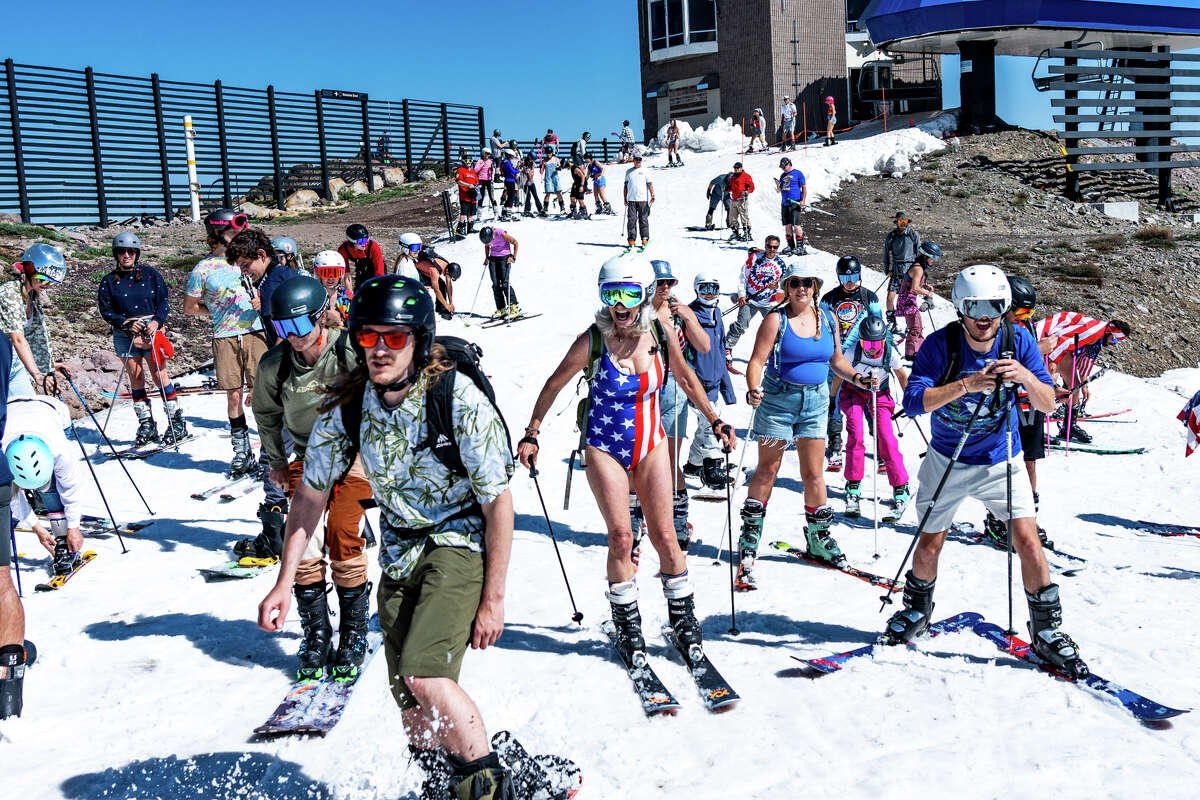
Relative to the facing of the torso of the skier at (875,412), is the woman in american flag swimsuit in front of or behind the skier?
in front

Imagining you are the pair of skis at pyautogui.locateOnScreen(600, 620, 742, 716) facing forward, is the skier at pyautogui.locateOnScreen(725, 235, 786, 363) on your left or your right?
on your left

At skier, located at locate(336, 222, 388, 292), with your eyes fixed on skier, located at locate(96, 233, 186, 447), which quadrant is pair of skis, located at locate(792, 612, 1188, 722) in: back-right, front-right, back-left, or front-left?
front-left

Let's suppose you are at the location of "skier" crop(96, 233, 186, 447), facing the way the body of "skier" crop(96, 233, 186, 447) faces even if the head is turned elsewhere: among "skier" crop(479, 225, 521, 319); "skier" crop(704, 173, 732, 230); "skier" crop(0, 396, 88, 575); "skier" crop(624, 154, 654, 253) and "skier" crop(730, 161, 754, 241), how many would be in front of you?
1

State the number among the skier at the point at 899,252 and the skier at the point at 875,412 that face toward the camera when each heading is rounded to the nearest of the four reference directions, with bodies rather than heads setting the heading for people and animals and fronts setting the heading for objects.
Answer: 2

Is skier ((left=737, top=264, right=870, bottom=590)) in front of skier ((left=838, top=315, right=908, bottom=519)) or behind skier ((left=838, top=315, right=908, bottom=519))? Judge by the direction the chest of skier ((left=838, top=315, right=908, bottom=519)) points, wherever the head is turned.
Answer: in front

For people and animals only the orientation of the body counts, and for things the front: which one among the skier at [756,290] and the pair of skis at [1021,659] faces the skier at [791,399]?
the skier at [756,290]

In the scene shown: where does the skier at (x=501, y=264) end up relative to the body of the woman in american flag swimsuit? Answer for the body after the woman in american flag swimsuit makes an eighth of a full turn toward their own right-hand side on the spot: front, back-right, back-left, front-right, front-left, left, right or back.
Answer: back-right

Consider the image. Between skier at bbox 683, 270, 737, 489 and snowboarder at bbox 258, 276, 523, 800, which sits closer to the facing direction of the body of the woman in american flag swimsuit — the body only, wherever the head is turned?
the snowboarder

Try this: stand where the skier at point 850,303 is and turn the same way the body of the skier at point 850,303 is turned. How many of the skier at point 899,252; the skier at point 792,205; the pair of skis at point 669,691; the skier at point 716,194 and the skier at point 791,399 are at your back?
3

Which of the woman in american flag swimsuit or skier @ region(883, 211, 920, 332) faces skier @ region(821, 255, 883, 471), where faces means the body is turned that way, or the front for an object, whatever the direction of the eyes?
skier @ region(883, 211, 920, 332)

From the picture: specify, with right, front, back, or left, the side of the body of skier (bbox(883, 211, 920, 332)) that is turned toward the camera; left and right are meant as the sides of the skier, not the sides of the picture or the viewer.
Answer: front

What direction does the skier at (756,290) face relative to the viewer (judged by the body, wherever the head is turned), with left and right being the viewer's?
facing the viewer
